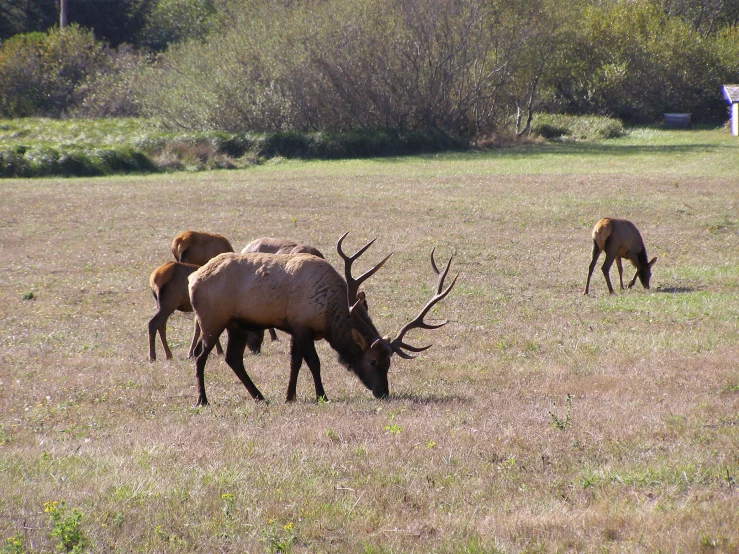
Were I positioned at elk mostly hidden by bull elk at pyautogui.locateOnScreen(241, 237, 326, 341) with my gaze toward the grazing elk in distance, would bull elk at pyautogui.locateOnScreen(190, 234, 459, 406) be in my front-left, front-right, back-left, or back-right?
back-right

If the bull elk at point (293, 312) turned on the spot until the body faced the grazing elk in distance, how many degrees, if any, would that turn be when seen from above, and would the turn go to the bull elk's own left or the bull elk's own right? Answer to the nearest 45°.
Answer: approximately 45° to the bull elk's own left

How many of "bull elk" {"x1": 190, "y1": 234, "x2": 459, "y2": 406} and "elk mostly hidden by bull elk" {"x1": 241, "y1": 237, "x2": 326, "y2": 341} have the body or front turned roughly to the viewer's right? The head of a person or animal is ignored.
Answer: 2

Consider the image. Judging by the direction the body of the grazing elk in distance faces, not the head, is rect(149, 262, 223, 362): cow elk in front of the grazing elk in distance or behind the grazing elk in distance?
behind

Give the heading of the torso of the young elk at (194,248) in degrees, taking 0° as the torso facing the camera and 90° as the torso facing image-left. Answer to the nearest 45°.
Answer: approximately 225°

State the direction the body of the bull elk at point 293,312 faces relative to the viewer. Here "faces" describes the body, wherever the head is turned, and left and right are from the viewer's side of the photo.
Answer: facing to the right of the viewer

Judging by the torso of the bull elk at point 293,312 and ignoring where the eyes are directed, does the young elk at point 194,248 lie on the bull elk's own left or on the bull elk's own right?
on the bull elk's own left

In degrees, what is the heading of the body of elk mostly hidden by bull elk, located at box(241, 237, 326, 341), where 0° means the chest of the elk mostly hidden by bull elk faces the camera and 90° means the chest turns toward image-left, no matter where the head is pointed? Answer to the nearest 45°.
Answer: approximately 270°

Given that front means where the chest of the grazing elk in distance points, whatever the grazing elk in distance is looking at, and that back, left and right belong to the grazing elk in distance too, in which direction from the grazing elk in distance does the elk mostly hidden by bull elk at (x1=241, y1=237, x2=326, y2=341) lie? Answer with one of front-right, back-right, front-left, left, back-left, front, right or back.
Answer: back

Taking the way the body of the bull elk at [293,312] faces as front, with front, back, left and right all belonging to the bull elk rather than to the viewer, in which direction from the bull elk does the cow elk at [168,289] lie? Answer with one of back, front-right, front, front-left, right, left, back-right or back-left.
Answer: back-left

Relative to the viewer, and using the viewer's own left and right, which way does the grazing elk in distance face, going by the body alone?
facing away from the viewer and to the right of the viewer

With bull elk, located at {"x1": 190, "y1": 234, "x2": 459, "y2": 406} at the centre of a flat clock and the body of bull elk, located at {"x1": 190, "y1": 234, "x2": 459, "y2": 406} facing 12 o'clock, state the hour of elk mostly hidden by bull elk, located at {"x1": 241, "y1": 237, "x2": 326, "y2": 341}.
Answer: elk mostly hidden by bull elk, located at {"x1": 241, "y1": 237, "x2": 326, "y2": 341} is roughly at 9 o'clock from bull elk, located at {"x1": 190, "y1": 234, "x2": 459, "y2": 406}.
